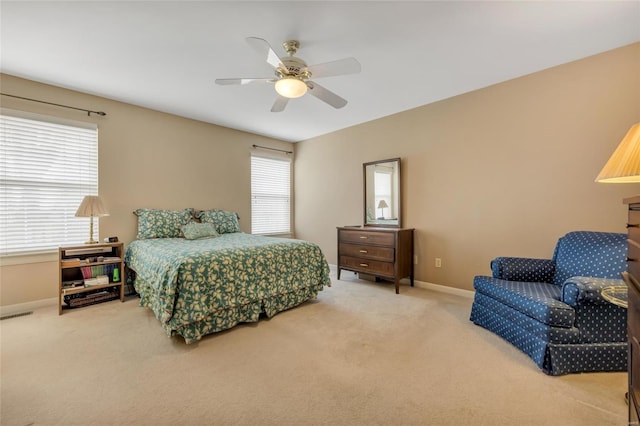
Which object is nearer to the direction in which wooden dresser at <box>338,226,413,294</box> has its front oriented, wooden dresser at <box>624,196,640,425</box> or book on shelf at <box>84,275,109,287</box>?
the book on shelf

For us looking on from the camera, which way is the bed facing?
facing the viewer and to the right of the viewer

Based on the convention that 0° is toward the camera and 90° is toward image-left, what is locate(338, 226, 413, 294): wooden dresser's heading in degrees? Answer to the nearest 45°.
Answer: approximately 45°

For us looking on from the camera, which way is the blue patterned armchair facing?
facing the viewer and to the left of the viewer

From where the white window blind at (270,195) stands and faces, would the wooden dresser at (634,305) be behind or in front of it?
in front

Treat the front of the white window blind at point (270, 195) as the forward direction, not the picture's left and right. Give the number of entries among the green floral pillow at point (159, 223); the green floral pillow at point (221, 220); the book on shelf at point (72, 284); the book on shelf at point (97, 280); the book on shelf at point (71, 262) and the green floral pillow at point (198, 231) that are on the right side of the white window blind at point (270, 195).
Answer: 6

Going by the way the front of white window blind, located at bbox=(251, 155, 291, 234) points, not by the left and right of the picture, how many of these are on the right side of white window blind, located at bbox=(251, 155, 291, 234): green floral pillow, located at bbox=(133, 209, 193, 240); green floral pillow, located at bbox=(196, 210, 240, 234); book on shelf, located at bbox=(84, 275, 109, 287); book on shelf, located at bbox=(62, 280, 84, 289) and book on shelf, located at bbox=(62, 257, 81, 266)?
5

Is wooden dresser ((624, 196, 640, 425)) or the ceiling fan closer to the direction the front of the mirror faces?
the ceiling fan

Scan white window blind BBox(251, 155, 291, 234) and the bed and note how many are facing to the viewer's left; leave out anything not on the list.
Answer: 0

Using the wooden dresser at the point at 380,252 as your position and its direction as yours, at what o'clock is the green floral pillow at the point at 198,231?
The green floral pillow is roughly at 1 o'clock from the wooden dresser.

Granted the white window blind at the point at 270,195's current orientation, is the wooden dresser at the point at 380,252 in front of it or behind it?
in front

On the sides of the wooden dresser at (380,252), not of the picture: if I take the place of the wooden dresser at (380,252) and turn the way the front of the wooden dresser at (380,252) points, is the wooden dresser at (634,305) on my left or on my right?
on my left

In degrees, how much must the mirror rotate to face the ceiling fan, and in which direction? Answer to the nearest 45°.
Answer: approximately 45° to its left

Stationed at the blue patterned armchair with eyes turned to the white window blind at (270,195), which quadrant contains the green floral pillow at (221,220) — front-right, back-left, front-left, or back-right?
front-left
